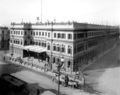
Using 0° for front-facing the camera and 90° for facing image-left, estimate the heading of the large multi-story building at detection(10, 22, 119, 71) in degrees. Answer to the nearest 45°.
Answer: approximately 45°
